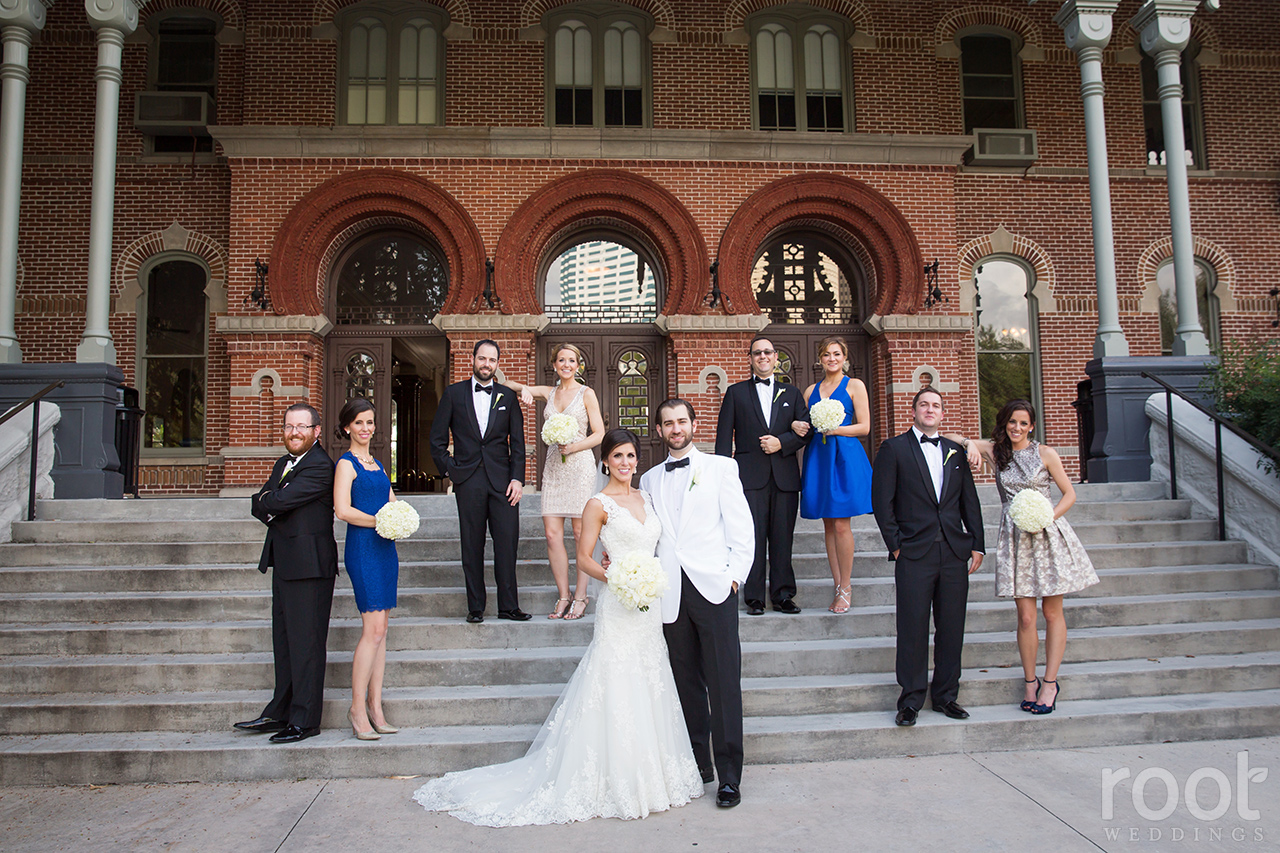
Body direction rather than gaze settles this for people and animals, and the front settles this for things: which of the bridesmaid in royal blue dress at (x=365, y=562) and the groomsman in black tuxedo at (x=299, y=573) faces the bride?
the bridesmaid in royal blue dress

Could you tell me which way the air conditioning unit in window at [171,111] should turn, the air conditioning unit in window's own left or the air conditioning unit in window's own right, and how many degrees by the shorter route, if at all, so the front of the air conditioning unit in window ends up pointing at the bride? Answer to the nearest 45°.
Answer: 0° — it already faces them

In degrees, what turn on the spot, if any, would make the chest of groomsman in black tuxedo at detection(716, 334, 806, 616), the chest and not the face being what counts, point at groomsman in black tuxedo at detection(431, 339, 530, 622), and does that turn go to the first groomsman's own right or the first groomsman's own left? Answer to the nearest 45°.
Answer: approximately 90° to the first groomsman's own right

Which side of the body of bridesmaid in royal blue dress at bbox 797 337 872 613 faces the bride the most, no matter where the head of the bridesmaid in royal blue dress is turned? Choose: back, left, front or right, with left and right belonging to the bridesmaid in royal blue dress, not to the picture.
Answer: front

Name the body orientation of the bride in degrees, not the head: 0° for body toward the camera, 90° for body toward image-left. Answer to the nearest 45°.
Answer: approximately 315°

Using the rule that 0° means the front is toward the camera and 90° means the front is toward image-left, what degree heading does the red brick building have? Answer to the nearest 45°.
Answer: approximately 0°

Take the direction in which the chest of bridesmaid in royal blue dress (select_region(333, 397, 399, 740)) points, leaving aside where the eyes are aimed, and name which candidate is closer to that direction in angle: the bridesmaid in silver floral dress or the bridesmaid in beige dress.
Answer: the bridesmaid in silver floral dress

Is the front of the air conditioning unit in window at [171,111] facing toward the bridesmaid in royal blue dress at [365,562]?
yes

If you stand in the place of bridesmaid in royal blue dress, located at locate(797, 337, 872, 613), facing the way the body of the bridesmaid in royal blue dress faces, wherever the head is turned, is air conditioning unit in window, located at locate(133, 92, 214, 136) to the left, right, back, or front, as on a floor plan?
right
